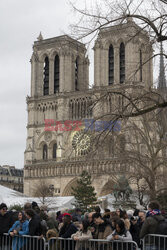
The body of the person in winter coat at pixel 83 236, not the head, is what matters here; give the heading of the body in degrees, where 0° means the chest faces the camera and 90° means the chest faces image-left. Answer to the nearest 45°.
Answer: approximately 45°

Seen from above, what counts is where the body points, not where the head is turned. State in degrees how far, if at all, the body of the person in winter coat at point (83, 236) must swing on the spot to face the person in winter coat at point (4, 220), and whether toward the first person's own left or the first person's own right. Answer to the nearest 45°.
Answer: approximately 90° to the first person's own right

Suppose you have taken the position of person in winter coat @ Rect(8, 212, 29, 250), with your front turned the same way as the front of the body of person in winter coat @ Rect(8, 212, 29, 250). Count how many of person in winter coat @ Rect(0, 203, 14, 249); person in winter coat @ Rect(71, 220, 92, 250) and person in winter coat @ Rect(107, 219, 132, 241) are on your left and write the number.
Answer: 2

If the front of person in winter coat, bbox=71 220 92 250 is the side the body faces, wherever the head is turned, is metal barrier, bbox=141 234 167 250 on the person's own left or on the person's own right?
on the person's own left

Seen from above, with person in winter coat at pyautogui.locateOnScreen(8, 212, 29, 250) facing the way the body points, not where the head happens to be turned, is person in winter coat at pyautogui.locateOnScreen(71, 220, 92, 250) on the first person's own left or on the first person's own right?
on the first person's own left
